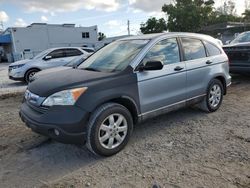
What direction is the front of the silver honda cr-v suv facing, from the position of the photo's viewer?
facing the viewer and to the left of the viewer

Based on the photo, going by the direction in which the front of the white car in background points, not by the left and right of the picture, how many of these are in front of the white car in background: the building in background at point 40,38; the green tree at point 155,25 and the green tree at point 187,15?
0

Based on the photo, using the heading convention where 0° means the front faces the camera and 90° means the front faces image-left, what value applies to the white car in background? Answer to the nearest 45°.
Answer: approximately 45°

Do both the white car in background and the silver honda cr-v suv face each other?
no

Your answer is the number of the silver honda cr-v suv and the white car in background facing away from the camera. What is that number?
0

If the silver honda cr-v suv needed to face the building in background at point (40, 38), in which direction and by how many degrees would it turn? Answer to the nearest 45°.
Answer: approximately 135° to its right

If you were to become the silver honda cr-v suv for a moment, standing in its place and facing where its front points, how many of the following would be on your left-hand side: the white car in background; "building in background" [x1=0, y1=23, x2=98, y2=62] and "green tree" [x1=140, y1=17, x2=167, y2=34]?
0

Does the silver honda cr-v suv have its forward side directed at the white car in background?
no

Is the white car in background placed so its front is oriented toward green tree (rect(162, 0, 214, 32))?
no

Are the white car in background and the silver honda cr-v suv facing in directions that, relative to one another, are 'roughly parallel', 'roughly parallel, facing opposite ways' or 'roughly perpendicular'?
roughly parallel

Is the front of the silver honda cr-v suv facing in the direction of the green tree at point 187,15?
no

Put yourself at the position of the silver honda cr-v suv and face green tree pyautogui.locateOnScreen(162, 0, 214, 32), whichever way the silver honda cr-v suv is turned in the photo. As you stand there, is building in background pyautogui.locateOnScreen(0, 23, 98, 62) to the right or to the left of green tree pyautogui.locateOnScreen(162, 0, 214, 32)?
left
